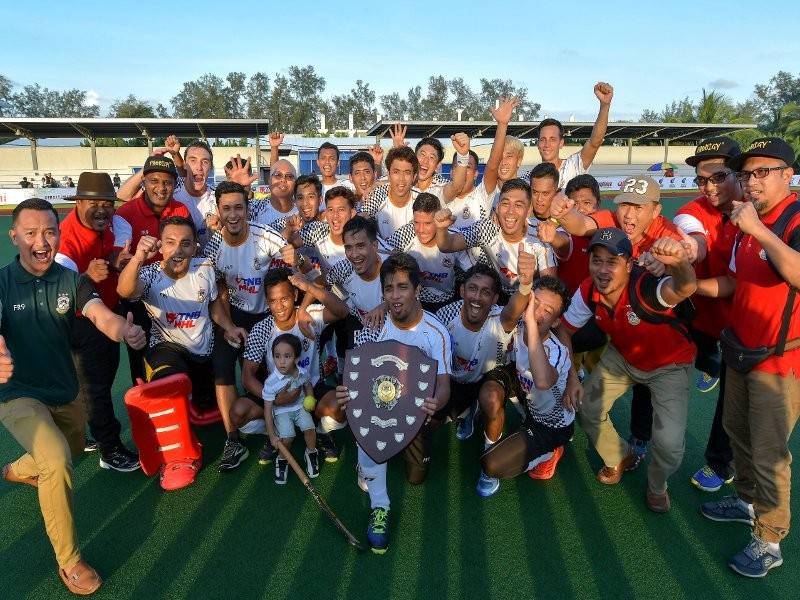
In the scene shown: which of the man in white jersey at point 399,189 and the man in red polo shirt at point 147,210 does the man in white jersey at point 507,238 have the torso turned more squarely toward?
the man in red polo shirt

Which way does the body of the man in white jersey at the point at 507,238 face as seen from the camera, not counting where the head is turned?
toward the camera

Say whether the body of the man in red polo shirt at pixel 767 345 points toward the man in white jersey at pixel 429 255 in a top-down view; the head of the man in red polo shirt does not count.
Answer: no

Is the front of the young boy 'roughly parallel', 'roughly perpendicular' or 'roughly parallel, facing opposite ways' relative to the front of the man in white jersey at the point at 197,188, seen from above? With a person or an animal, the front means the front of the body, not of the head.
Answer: roughly parallel

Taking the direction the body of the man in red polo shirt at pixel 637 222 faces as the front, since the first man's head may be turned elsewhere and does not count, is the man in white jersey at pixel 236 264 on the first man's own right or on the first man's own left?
on the first man's own right

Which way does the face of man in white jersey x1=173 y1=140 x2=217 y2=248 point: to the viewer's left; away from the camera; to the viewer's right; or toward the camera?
toward the camera

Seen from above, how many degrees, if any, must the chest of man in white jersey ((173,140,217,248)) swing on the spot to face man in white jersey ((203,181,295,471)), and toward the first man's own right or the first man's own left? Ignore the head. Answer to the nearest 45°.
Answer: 0° — they already face them

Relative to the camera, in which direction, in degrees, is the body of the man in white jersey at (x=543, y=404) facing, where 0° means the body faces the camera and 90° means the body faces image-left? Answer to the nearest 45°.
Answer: approximately 45°

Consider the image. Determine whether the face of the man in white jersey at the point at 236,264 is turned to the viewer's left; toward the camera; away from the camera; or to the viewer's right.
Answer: toward the camera

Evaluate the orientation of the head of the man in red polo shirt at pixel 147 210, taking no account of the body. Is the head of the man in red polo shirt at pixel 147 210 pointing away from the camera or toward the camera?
toward the camera

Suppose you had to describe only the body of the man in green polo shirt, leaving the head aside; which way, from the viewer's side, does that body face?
toward the camera

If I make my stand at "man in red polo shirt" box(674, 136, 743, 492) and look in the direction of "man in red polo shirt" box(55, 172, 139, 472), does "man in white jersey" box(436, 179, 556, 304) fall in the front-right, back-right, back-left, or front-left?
front-right

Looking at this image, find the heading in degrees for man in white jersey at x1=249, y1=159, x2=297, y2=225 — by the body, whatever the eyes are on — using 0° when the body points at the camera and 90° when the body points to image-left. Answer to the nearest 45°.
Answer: approximately 0°

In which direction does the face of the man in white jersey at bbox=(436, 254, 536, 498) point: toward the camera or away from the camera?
toward the camera

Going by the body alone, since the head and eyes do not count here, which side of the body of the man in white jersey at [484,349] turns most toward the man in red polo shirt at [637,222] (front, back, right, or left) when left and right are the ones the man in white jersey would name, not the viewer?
left

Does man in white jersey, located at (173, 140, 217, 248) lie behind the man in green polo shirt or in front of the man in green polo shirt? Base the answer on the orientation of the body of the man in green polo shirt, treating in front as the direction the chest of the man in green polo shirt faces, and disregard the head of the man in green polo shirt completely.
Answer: behind

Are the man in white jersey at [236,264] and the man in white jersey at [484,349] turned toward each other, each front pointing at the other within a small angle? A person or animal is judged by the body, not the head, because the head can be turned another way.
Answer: no

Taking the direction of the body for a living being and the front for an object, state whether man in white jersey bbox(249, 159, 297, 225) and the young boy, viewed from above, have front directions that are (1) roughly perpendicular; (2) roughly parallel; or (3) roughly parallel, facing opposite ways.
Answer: roughly parallel

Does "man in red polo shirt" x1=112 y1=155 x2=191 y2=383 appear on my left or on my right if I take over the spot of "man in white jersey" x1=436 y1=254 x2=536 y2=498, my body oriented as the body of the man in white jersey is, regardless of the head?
on my right
